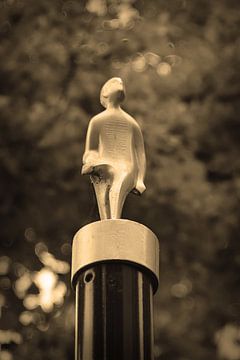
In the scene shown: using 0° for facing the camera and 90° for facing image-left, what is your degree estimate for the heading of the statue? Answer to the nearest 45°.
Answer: approximately 0°
